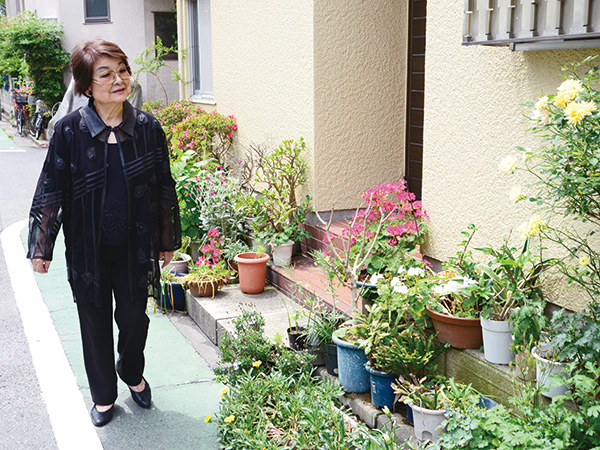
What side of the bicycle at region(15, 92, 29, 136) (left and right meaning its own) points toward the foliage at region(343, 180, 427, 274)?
front

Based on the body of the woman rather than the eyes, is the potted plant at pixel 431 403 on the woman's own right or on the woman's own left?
on the woman's own left

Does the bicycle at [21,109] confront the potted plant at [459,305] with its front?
yes

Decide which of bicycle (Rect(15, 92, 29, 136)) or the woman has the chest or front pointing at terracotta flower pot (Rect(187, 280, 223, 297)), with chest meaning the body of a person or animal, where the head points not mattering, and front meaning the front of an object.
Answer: the bicycle

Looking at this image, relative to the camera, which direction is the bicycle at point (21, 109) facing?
toward the camera

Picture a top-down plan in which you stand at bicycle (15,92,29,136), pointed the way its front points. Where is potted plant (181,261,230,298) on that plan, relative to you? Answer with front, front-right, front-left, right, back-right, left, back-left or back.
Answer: front

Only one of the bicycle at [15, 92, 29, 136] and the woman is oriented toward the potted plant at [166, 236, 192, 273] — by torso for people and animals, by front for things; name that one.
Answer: the bicycle

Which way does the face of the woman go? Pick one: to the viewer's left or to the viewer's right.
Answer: to the viewer's right

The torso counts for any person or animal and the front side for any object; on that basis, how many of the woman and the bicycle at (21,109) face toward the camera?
2

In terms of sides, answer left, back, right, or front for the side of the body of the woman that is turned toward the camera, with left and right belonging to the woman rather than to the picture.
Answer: front

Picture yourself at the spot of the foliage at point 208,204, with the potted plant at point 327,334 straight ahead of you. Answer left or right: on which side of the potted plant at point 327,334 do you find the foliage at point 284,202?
left

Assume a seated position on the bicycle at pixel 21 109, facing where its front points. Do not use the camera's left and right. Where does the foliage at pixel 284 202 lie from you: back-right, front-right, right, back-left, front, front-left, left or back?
front

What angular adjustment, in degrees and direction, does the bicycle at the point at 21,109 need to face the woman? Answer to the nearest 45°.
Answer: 0° — it already faces them

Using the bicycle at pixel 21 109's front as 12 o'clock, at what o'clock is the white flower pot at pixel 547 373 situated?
The white flower pot is roughly at 12 o'clock from the bicycle.

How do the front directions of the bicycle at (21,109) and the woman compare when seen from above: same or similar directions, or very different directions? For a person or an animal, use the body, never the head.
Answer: same or similar directions
